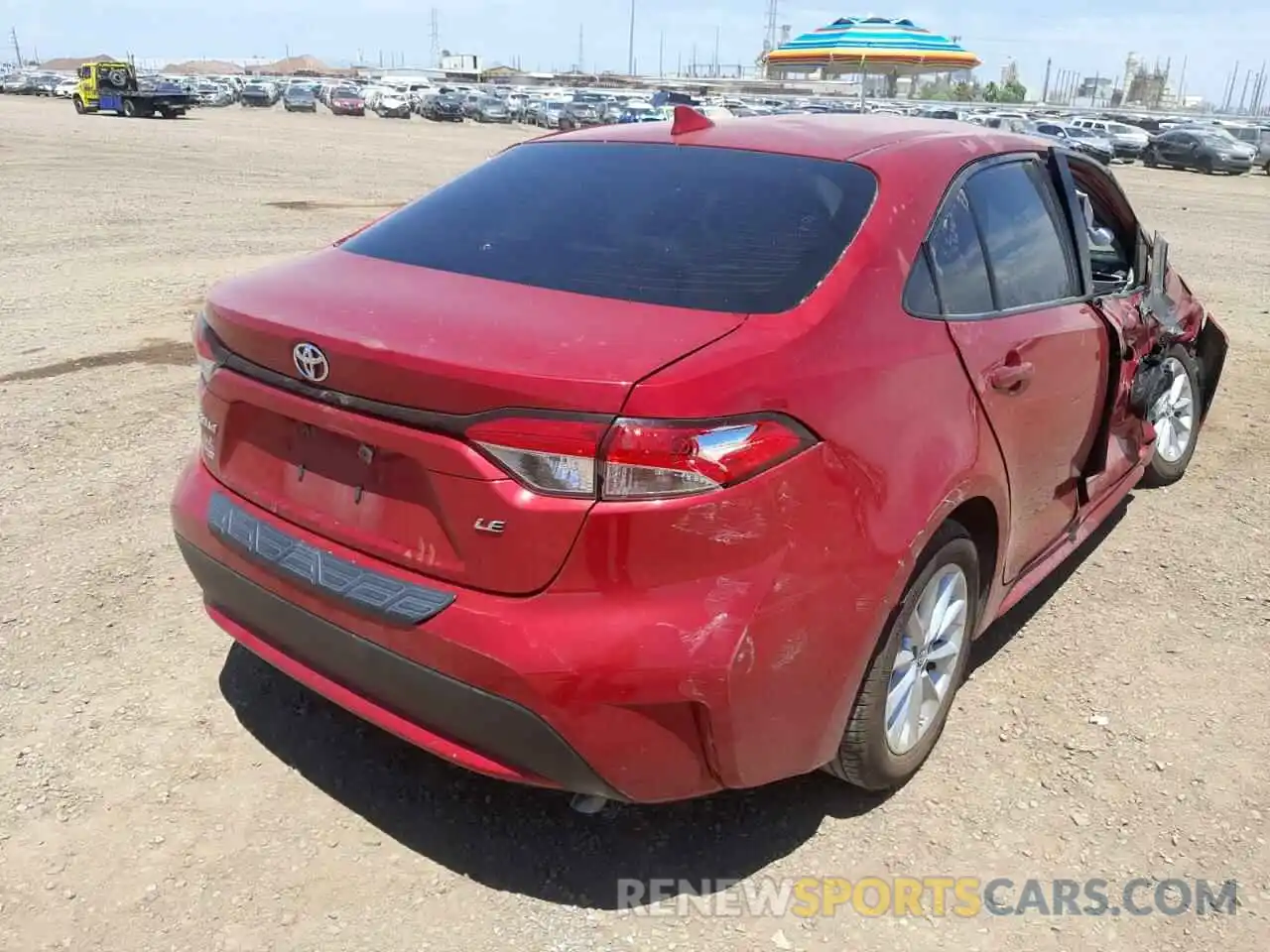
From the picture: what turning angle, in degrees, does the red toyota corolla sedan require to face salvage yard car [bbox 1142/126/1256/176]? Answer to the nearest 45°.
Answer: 0° — it already faces it

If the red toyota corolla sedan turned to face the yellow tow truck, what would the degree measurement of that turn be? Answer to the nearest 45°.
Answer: approximately 90° to its left

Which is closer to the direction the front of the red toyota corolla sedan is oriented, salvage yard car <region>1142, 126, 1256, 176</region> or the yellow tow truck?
the salvage yard car

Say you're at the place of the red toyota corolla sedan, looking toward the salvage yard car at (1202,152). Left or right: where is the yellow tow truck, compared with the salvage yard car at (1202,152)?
left

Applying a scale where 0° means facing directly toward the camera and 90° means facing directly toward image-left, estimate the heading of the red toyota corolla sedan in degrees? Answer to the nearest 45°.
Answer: approximately 225°

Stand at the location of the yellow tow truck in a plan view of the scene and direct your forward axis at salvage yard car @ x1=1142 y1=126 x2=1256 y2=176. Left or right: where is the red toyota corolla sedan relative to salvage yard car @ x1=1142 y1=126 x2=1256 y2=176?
right
